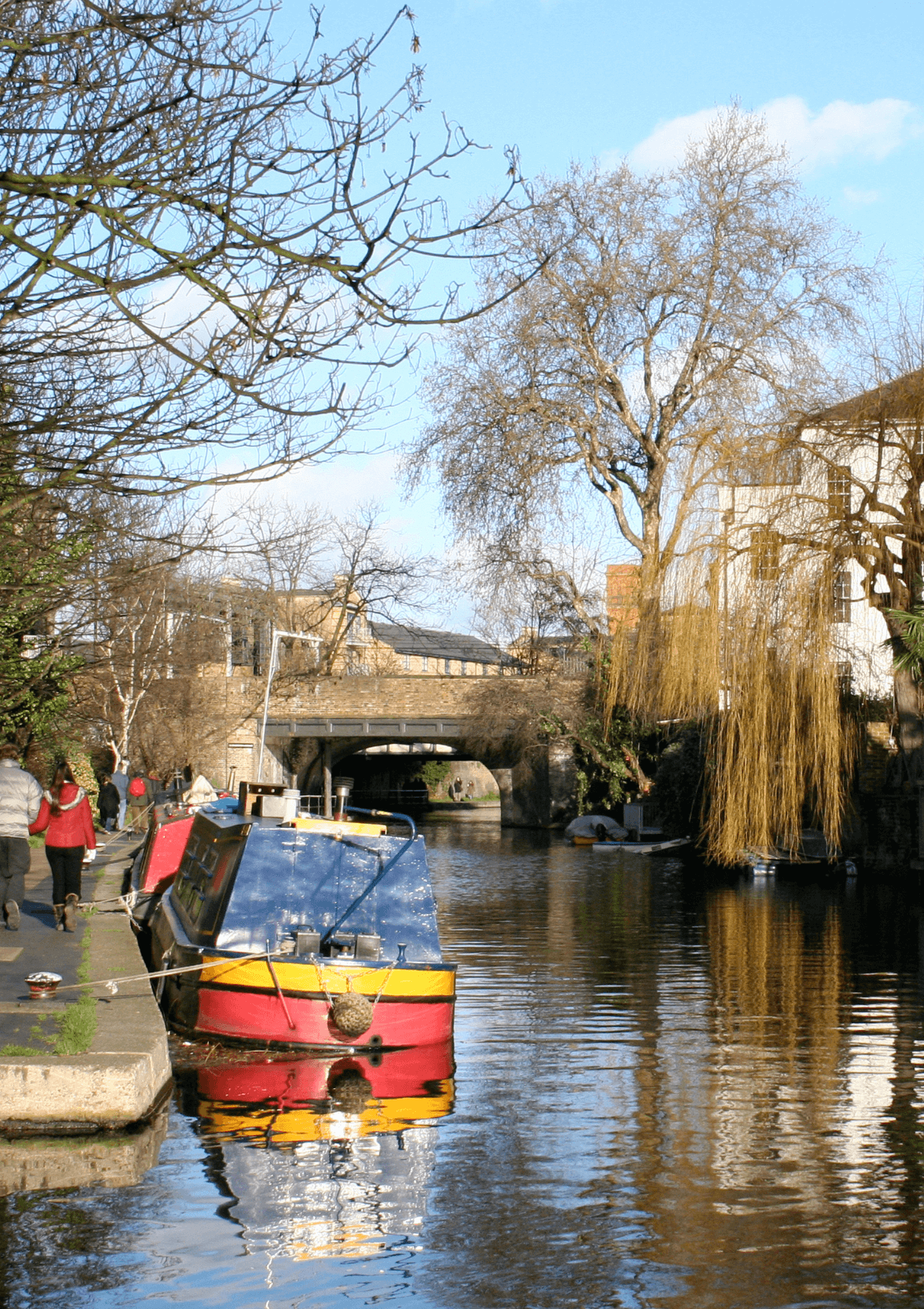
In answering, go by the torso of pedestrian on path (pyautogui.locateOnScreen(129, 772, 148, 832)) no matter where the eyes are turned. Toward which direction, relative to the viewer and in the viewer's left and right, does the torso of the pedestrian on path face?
facing away from the viewer

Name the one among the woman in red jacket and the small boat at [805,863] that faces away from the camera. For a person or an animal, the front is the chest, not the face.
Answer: the woman in red jacket

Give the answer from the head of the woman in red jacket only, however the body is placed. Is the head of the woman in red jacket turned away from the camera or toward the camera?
away from the camera

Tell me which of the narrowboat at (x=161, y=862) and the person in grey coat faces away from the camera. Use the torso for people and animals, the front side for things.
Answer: the person in grey coat

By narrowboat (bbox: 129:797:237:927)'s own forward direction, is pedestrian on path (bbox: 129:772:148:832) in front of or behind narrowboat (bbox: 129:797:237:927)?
behind

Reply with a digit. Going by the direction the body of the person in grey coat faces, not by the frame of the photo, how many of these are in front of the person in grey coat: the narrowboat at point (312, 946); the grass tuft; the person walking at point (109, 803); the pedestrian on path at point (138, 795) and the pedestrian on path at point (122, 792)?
3

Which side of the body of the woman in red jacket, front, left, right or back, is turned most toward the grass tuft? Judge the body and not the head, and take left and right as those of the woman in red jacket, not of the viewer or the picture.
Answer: back

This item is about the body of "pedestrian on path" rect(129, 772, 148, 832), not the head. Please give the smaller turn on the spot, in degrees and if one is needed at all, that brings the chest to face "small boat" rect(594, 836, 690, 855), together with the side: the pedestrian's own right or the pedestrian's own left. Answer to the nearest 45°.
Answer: approximately 90° to the pedestrian's own right

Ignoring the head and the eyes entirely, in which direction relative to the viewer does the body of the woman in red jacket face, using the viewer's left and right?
facing away from the viewer

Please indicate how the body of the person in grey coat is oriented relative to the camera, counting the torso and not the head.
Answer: away from the camera
